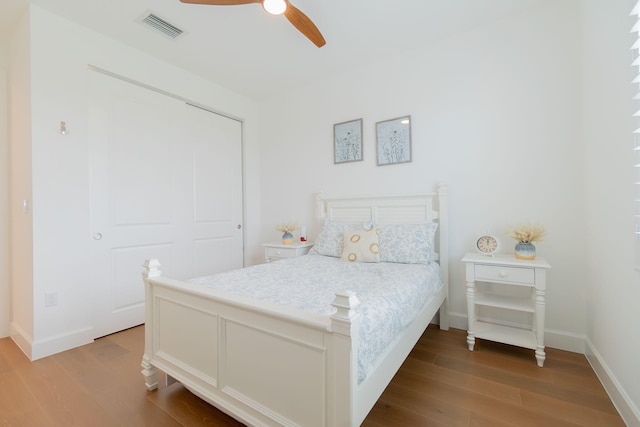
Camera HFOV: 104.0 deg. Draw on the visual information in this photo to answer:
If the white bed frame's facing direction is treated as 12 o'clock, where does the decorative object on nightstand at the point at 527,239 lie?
The decorative object on nightstand is roughly at 7 o'clock from the white bed frame.

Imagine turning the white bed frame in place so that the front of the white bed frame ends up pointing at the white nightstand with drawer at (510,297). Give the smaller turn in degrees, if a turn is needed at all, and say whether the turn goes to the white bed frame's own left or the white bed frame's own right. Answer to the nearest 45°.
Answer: approximately 135° to the white bed frame's own left

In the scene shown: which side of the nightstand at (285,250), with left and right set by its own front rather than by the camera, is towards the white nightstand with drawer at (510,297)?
left

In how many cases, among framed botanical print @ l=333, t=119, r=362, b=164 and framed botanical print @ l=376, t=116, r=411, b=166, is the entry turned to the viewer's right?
0

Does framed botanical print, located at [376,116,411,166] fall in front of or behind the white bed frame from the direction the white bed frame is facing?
behind

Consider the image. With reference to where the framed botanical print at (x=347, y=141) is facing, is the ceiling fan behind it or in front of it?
in front

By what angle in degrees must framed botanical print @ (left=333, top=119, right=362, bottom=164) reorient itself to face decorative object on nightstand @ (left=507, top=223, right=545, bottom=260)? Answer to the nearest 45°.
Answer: approximately 90° to its left

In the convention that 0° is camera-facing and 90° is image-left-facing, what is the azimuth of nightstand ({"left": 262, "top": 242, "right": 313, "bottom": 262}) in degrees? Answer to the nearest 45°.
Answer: approximately 45°

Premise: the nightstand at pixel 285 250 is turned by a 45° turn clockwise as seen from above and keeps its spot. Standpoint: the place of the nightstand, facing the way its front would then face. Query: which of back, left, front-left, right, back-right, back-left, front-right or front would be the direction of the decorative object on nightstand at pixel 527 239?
back-left

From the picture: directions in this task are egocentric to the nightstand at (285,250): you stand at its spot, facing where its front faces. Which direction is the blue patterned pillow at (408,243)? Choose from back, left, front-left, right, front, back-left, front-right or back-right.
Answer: left

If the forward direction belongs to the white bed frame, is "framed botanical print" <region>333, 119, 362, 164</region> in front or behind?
behind

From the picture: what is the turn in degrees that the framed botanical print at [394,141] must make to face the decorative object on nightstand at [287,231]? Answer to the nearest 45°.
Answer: approximately 45° to its right

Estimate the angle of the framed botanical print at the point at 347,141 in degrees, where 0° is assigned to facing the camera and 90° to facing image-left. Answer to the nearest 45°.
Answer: approximately 45°

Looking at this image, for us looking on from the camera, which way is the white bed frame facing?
facing the viewer and to the left of the viewer

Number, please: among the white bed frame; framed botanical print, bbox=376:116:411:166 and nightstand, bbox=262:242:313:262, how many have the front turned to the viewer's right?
0
